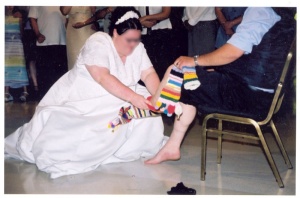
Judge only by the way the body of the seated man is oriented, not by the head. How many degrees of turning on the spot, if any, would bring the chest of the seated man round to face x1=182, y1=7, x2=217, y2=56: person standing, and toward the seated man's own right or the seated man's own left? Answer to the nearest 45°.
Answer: approximately 90° to the seated man's own right

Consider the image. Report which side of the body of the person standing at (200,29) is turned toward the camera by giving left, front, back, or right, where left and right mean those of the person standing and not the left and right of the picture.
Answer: front

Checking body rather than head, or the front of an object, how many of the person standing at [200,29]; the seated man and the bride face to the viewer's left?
1

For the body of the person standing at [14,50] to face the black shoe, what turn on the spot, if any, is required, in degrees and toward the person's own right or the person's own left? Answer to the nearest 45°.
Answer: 0° — they already face it

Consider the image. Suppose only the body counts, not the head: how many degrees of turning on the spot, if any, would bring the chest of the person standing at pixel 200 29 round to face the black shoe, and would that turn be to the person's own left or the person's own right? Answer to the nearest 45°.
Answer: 0° — they already face it

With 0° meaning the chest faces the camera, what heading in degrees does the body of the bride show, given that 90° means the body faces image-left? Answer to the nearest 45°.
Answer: approximately 315°

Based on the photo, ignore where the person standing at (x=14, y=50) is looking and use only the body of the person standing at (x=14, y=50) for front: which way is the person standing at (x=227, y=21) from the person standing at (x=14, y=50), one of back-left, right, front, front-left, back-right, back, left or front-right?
front-left

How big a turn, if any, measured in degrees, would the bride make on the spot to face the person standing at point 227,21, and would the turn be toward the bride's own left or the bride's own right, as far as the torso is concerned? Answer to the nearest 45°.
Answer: approximately 90° to the bride's own left

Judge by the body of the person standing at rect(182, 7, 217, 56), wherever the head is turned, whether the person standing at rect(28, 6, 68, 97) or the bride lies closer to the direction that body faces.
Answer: the bride

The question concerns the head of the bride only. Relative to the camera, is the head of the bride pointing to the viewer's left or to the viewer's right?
to the viewer's right

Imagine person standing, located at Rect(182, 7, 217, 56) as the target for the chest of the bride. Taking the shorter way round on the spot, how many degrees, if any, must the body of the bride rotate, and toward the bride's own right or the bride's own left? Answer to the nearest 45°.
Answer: approximately 90° to the bride's own left
